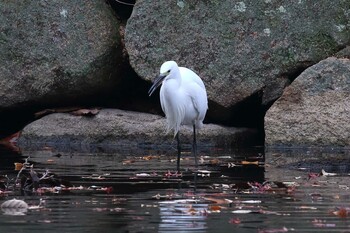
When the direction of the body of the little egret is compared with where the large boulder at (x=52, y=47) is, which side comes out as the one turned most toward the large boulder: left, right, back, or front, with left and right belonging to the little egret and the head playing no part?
right

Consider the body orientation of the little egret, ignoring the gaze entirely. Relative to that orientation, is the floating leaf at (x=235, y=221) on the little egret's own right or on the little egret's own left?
on the little egret's own left

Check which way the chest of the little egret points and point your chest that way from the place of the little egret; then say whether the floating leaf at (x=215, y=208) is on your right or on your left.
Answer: on your left

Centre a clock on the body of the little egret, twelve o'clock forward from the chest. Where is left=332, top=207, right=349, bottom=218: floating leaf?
The floating leaf is roughly at 10 o'clock from the little egret.

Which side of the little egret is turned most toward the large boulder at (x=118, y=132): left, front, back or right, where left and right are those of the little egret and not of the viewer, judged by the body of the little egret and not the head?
right

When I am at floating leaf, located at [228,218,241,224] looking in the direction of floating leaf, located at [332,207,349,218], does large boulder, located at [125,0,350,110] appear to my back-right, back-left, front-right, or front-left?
front-left

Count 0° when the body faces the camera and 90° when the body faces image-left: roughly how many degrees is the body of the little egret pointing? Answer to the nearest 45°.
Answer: approximately 45°
